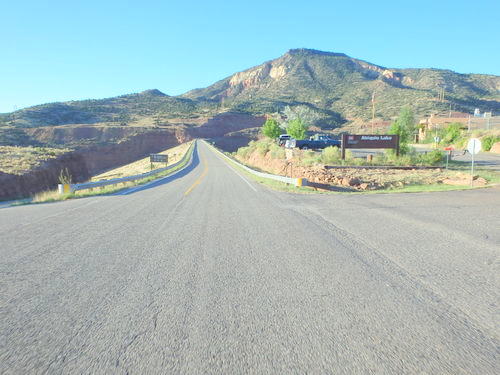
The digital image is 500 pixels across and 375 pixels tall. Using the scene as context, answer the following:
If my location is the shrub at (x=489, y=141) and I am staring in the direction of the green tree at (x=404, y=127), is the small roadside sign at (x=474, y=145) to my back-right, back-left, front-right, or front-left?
front-left

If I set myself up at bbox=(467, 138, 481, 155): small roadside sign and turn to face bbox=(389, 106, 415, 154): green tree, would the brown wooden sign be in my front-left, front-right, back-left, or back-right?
front-left

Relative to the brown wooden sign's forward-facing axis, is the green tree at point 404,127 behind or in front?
behind

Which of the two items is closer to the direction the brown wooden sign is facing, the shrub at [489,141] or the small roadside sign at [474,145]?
the small roadside sign

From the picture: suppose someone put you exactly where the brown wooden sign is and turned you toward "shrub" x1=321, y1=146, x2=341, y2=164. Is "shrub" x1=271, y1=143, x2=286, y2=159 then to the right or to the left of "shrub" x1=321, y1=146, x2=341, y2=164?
right

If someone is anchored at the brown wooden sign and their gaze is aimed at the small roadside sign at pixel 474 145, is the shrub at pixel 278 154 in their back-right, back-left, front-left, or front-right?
back-right

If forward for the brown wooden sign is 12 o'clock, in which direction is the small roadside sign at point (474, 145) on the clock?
The small roadside sign is roughly at 11 o'clock from the brown wooden sign.

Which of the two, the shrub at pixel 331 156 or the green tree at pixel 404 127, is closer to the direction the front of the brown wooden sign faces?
the shrub

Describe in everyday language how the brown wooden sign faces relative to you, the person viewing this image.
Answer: facing the viewer

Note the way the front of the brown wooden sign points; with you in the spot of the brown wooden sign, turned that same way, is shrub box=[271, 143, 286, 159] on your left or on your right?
on your right

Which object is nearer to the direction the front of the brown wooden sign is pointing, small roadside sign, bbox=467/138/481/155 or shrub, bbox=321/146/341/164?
the small roadside sign

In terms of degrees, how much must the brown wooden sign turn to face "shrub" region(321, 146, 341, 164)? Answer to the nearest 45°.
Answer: approximately 45° to its right

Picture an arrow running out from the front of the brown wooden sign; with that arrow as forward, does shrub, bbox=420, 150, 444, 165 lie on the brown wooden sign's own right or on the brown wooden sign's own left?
on the brown wooden sign's own left

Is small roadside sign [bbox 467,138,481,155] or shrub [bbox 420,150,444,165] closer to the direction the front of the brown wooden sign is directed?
the small roadside sign
